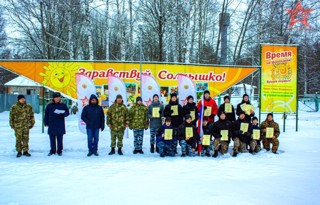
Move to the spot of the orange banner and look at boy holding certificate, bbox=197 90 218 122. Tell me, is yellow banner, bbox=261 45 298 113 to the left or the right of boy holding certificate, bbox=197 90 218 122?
left

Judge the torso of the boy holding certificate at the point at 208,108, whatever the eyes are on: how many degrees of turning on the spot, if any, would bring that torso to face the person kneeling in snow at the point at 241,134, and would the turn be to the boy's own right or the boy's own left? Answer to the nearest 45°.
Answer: approximately 90° to the boy's own left

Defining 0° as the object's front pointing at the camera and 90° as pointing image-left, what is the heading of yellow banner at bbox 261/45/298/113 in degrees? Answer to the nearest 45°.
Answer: approximately 0°

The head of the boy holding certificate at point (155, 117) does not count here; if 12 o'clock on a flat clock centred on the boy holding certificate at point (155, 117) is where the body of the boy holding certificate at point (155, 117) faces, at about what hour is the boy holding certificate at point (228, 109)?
the boy holding certificate at point (228, 109) is roughly at 9 o'clock from the boy holding certificate at point (155, 117).

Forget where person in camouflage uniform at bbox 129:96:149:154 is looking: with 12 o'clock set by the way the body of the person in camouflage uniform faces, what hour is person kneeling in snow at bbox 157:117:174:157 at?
The person kneeling in snow is roughly at 10 o'clock from the person in camouflage uniform.

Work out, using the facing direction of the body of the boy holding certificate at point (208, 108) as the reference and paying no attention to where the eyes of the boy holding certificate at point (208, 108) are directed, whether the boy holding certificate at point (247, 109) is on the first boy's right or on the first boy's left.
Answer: on the first boy's left

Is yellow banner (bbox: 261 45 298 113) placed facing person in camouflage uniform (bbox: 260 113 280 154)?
yes

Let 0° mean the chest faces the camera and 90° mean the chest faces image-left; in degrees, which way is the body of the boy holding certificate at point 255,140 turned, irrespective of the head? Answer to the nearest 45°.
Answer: approximately 0°

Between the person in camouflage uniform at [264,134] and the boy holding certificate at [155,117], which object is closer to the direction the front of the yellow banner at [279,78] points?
the person in camouflage uniform

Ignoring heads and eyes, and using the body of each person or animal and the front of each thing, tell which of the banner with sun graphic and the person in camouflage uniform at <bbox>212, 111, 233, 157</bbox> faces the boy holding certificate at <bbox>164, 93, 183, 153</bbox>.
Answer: the banner with sun graphic

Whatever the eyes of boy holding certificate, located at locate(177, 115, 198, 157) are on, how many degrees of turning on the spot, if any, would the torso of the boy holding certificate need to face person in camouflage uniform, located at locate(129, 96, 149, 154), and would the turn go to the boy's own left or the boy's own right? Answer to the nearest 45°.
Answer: approximately 90° to the boy's own right
